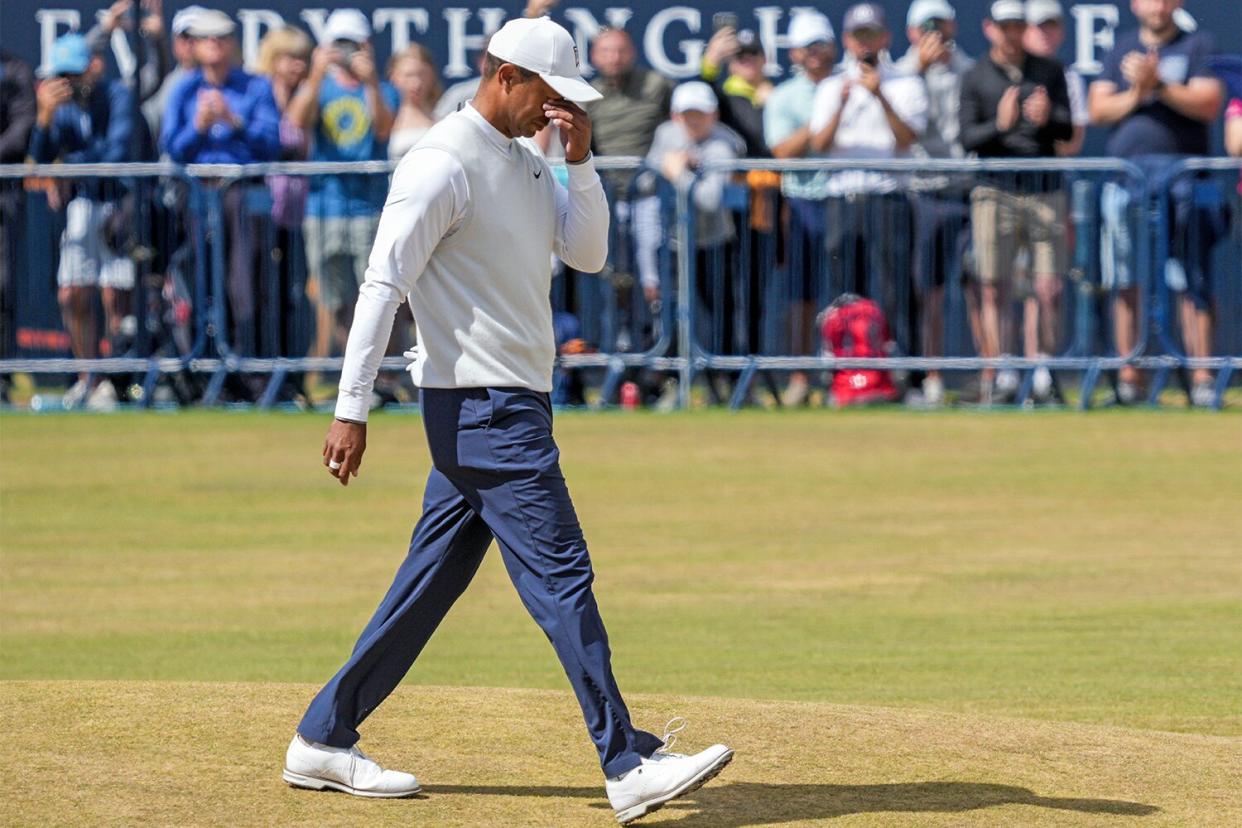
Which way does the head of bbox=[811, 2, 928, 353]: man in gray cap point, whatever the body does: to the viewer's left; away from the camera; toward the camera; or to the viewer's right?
toward the camera

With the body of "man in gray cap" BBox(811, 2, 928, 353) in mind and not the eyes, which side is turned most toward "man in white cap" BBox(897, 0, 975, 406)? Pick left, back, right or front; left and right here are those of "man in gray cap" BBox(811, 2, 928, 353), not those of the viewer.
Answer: left

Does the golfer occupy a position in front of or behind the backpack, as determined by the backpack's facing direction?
in front

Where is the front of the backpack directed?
toward the camera

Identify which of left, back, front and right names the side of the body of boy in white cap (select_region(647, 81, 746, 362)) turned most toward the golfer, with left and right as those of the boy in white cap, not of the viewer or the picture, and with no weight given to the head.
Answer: front

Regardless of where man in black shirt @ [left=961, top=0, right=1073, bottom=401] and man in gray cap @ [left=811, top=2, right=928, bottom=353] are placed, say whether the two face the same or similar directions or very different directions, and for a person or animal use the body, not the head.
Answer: same or similar directions

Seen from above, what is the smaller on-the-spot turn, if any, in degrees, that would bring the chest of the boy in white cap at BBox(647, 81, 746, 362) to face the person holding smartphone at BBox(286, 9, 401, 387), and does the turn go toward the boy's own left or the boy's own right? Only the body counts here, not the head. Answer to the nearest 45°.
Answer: approximately 90° to the boy's own right

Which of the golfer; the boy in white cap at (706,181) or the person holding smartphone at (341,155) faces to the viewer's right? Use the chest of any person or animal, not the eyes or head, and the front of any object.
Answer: the golfer

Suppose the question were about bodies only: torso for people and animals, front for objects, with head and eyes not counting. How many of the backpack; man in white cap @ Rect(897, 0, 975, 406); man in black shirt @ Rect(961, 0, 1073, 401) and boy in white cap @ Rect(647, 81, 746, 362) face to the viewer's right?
0

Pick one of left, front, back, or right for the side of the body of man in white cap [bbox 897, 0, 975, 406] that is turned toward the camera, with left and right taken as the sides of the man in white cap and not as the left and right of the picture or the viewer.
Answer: front

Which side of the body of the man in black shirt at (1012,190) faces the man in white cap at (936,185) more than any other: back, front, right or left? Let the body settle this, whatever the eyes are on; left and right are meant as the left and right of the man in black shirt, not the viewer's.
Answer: right

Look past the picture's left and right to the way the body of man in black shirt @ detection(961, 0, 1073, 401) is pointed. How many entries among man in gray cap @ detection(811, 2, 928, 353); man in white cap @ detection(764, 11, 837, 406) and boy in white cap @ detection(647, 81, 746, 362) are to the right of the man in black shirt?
3

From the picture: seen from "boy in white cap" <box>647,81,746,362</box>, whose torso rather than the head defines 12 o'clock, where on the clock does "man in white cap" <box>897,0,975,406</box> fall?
"man in white cap" <box>897,0,975,406</box> is roughly at 9 o'clock from "boy in white cap" <box>647,81,746,362</box>.

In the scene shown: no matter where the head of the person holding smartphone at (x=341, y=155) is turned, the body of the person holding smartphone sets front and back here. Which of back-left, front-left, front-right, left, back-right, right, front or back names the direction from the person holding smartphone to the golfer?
front

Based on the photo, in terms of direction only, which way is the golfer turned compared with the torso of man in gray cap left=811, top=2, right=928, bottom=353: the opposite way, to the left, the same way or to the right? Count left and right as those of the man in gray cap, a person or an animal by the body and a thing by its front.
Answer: to the left

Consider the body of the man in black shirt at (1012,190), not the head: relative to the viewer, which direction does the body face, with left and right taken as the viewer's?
facing the viewer

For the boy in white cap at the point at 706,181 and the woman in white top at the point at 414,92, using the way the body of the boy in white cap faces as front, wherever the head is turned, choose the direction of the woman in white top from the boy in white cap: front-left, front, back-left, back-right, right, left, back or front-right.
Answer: right

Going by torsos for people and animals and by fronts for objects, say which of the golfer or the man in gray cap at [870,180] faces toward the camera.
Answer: the man in gray cap
